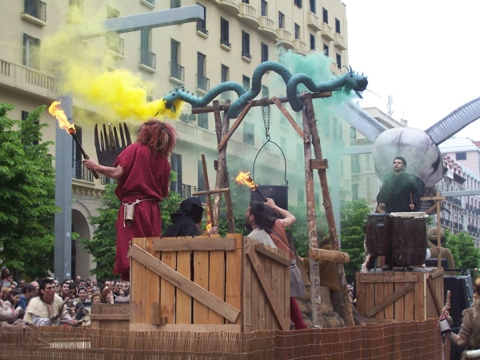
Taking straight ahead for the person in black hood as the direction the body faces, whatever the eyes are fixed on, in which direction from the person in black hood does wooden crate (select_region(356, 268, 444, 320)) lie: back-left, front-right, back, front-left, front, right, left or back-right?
front-left

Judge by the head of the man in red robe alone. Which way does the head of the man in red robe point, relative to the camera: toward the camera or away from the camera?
away from the camera

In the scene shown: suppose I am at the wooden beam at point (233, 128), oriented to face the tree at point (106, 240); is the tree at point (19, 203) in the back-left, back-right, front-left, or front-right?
front-left

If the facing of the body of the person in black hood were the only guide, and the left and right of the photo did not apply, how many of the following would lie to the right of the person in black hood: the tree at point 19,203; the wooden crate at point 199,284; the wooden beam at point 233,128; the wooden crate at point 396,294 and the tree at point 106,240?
1

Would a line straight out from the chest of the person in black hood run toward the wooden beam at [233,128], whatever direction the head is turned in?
no
